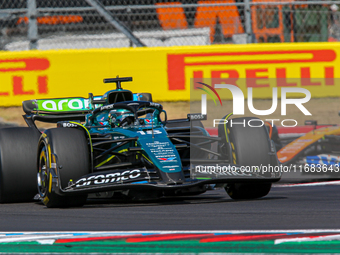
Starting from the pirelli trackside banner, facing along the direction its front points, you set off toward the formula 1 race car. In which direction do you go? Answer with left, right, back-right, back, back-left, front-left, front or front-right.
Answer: front

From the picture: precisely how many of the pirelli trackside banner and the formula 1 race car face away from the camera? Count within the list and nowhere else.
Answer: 0

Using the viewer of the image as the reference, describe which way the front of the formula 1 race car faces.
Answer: facing the viewer and to the right of the viewer

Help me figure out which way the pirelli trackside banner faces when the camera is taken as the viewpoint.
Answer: facing the viewer
